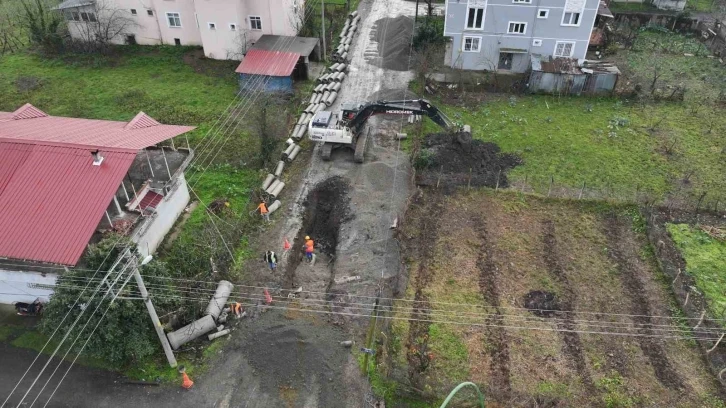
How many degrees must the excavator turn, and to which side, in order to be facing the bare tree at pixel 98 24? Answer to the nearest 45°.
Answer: approximately 135° to its left

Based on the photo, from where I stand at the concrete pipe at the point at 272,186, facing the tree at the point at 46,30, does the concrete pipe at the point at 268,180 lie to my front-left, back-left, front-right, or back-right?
front-right

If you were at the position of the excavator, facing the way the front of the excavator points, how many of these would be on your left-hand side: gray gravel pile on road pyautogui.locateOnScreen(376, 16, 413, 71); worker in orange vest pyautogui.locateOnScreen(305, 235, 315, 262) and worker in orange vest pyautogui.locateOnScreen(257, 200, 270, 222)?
1

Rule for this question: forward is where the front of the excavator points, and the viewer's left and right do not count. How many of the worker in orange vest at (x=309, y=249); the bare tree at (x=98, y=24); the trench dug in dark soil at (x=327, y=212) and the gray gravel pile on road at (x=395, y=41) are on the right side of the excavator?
2

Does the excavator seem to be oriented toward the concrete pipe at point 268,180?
no

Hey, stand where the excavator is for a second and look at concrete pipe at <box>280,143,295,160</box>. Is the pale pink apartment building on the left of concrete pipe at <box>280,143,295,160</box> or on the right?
right

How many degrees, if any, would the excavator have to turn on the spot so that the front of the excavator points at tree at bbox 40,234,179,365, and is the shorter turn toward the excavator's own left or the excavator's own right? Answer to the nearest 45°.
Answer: approximately 135° to the excavator's own right

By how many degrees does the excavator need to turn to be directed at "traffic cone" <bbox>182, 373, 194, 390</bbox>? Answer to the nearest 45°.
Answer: approximately 90° to its right

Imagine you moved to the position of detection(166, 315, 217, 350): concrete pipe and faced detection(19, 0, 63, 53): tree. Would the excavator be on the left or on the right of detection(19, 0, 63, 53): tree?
right

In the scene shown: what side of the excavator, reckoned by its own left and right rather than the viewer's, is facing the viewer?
right

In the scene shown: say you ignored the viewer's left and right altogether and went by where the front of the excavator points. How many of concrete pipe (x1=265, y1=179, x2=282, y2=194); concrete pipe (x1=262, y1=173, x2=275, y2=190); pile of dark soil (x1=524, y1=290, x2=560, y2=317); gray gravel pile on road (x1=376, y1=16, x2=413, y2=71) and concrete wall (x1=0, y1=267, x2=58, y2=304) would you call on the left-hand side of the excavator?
1

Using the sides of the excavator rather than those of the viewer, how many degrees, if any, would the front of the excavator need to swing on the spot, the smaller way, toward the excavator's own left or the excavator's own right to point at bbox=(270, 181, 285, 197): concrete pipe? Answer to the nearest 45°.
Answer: approximately 135° to the excavator's own right

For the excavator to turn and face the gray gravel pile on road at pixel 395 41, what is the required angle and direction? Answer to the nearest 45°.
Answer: approximately 90° to its left

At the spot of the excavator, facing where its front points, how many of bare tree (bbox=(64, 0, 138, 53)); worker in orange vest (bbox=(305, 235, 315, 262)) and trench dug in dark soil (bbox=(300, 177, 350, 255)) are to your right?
2

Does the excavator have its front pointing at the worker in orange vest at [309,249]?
no

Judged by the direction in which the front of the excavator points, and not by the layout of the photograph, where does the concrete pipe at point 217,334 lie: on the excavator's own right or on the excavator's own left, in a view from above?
on the excavator's own right

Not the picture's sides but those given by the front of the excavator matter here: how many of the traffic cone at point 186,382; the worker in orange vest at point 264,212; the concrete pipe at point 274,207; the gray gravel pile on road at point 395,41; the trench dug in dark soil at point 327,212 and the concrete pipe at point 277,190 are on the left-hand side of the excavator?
1

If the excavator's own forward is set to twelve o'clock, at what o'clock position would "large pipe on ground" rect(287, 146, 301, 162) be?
The large pipe on ground is roughly at 6 o'clock from the excavator.
